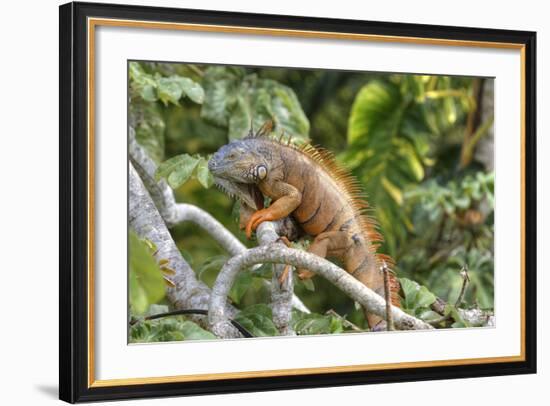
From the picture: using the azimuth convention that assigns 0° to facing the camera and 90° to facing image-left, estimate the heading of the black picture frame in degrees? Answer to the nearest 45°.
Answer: approximately 315°
